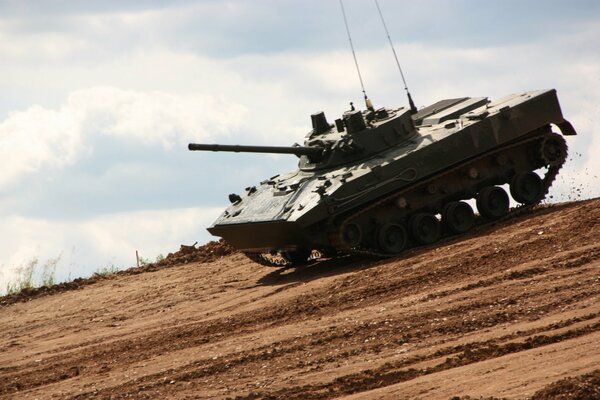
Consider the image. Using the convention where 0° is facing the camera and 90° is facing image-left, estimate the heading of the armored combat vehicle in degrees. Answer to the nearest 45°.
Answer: approximately 45°
